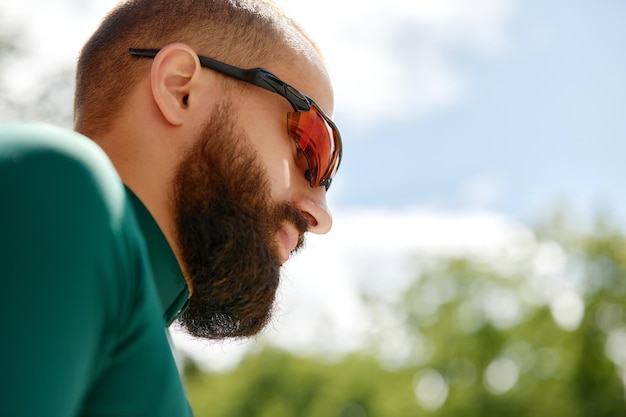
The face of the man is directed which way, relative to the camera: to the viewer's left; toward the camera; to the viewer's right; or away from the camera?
to the viewer's right

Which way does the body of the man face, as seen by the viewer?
to the viewer's right
